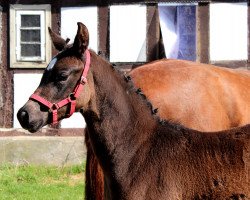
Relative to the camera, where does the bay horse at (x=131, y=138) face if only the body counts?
to the viewer's left

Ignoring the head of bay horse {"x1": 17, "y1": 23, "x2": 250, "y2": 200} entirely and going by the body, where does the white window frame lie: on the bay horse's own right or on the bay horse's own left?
on the bay horse's own right
